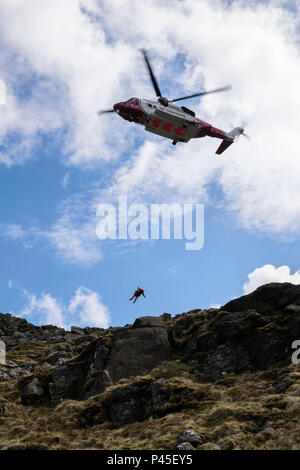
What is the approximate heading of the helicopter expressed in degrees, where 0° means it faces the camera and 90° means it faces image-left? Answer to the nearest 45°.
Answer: approximately 90°
